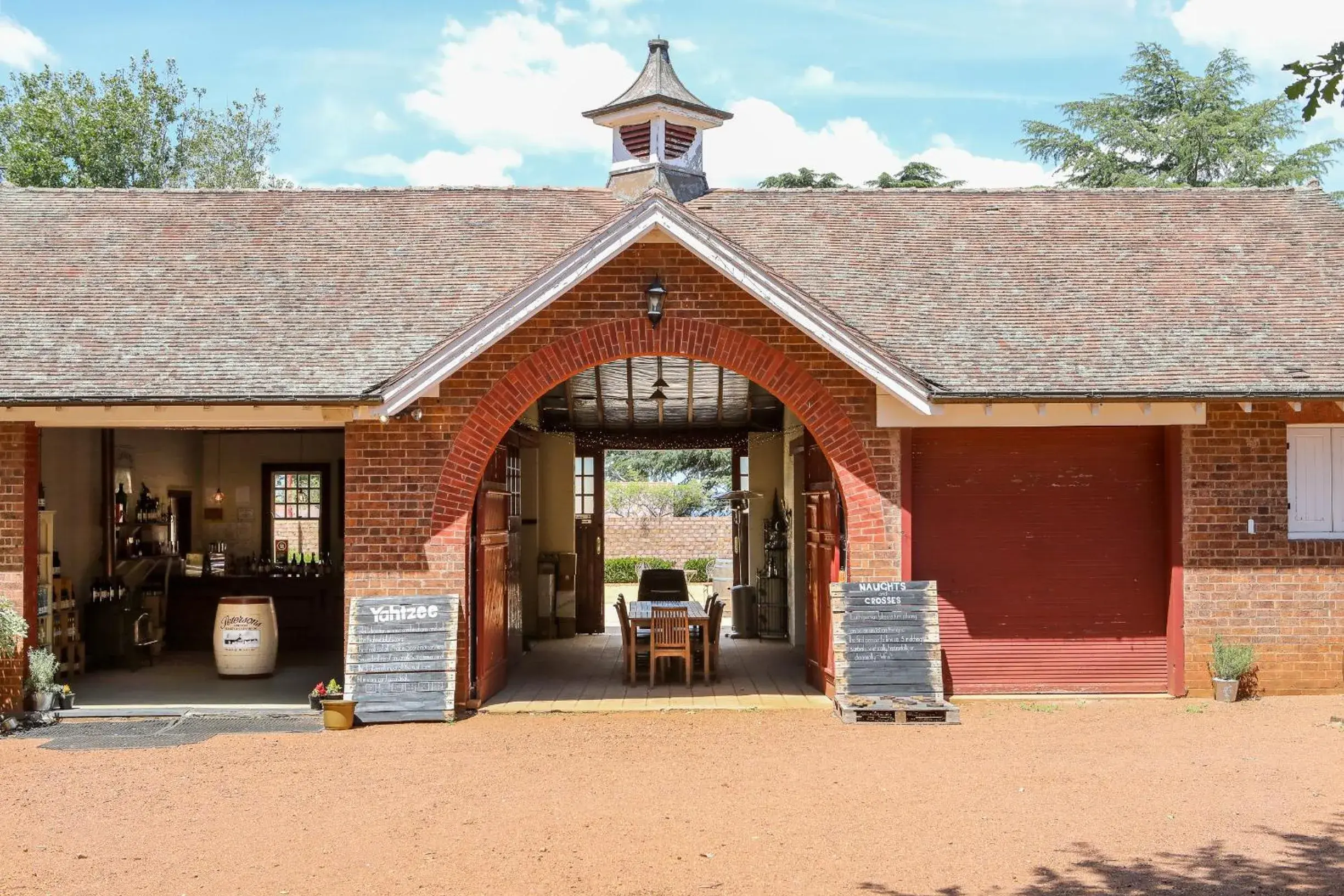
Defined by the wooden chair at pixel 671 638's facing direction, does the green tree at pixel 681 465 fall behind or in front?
in front

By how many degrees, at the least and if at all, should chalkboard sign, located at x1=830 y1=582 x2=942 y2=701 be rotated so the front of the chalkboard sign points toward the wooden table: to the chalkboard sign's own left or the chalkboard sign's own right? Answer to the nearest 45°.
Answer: approximately 135° to the chalkboard sign's own right

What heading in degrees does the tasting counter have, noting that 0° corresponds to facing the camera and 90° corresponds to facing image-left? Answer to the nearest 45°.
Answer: approximately 0°

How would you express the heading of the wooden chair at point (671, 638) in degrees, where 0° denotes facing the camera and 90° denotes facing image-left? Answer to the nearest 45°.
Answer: approximately 180°

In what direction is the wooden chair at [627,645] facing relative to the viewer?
to the viewer's right

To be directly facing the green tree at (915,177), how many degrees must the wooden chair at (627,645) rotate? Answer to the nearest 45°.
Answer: approximately 90° to its left

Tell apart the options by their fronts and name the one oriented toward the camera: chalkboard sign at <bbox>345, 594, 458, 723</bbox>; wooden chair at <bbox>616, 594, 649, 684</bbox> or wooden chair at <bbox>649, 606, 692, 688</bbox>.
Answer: the chalkboard sign

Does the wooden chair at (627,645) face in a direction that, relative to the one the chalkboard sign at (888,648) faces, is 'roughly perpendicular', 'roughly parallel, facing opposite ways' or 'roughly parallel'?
roughly perpendicular
